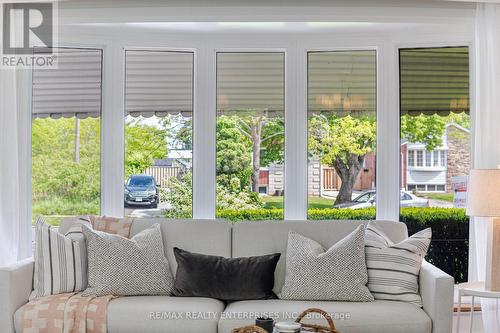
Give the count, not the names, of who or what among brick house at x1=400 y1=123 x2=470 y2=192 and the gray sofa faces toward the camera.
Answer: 2

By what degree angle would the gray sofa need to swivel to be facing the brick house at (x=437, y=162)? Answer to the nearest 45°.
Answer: approximately 135° to its left

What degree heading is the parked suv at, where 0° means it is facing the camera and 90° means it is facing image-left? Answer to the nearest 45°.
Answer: approximately 0°

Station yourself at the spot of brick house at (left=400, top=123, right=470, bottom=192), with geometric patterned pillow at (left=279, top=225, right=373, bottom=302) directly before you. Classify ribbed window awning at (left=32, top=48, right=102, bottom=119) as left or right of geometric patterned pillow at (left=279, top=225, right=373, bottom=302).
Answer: right

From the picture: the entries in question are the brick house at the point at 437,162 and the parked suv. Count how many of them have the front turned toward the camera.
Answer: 2
